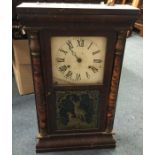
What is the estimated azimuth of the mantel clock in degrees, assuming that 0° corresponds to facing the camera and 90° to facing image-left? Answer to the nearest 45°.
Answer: approximately 0°
